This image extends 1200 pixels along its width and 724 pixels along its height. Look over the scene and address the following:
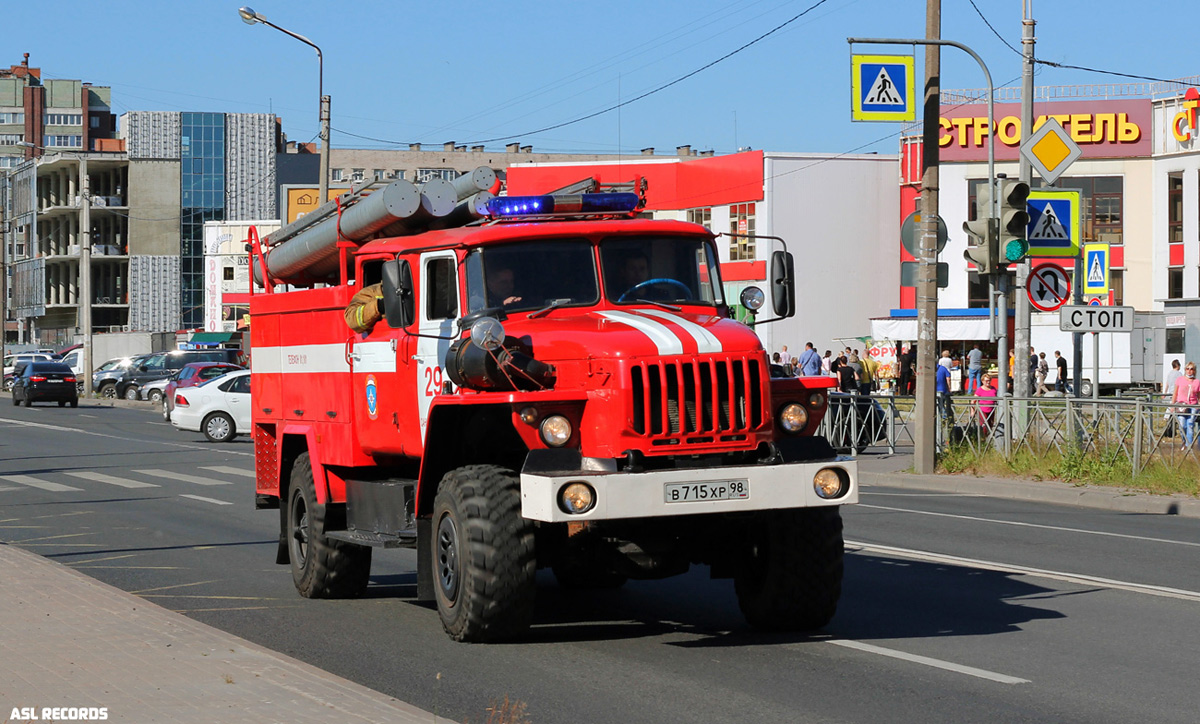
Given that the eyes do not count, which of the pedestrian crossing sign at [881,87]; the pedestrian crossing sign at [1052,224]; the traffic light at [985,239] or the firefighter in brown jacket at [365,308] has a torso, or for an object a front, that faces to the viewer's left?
the traffic light

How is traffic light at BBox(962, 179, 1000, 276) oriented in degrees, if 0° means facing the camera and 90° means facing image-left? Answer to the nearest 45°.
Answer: approximately 90°

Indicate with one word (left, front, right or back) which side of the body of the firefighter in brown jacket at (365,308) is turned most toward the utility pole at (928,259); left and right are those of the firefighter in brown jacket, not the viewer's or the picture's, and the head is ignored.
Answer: left

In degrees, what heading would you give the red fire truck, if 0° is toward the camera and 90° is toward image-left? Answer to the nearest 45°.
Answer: approximately 315°

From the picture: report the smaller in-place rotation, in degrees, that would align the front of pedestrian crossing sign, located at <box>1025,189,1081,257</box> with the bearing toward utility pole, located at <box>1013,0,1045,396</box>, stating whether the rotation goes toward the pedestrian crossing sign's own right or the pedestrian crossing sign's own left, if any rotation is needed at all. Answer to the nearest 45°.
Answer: approximately 180°

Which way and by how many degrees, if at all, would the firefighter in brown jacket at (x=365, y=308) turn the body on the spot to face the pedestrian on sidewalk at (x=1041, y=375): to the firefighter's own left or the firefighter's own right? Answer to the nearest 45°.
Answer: approximately 90° to the firefighter's own left

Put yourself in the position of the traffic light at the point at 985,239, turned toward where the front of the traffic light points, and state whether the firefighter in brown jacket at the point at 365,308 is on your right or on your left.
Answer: on your left

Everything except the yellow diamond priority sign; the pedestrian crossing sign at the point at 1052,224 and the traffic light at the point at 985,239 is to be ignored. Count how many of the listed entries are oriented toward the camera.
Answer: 2

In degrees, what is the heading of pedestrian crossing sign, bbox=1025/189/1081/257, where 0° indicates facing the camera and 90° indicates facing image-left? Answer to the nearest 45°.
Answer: approximately 0°
